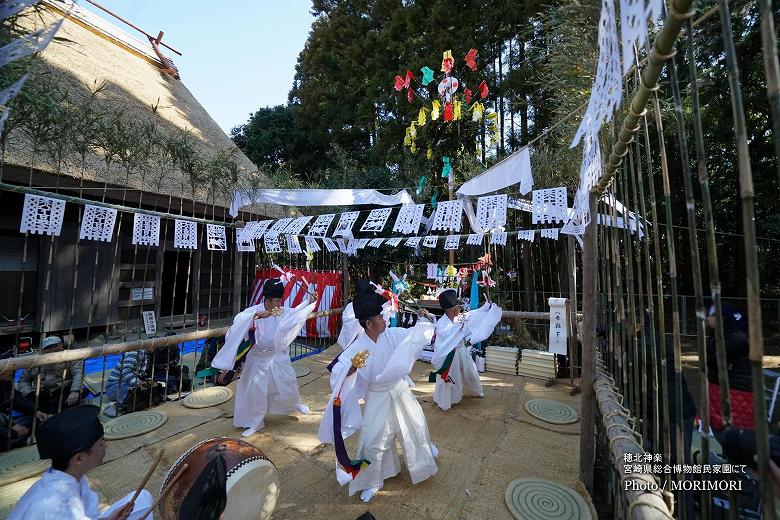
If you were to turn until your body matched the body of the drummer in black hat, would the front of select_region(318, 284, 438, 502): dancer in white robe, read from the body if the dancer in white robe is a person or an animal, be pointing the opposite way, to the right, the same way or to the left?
to the right

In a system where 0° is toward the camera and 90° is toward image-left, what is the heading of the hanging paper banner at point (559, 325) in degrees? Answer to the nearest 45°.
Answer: approximately 0°

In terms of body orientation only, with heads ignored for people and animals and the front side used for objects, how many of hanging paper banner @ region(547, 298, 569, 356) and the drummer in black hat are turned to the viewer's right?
1

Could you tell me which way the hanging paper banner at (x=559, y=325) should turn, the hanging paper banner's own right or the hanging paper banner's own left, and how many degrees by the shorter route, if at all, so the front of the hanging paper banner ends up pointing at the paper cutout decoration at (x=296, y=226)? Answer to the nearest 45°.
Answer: approximately 90° to the hanging paper banner's own right

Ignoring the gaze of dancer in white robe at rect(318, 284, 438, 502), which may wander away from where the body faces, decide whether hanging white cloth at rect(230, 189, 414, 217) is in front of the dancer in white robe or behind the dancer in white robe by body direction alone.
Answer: behind

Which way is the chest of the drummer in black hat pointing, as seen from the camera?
to the viewer's right

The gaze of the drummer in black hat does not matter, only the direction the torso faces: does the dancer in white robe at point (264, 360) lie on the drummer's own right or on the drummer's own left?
on the drummer's own left

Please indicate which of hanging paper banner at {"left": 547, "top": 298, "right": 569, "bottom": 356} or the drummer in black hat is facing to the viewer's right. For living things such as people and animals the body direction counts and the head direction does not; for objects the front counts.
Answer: the drummer in black hat

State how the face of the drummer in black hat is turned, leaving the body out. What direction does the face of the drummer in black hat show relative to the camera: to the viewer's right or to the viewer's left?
to the viewer's right

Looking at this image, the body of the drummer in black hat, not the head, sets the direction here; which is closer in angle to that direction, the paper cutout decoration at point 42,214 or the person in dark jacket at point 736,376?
the person in dark jacket
